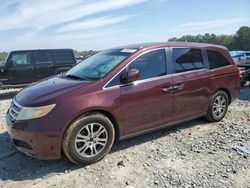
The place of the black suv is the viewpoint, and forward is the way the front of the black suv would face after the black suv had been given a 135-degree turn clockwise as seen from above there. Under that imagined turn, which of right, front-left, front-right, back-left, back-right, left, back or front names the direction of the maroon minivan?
back-right

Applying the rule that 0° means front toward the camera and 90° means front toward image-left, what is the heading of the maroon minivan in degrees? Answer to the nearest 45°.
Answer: approximately 45°

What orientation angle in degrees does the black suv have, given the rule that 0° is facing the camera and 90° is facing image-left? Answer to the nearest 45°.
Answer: approximately 90°
